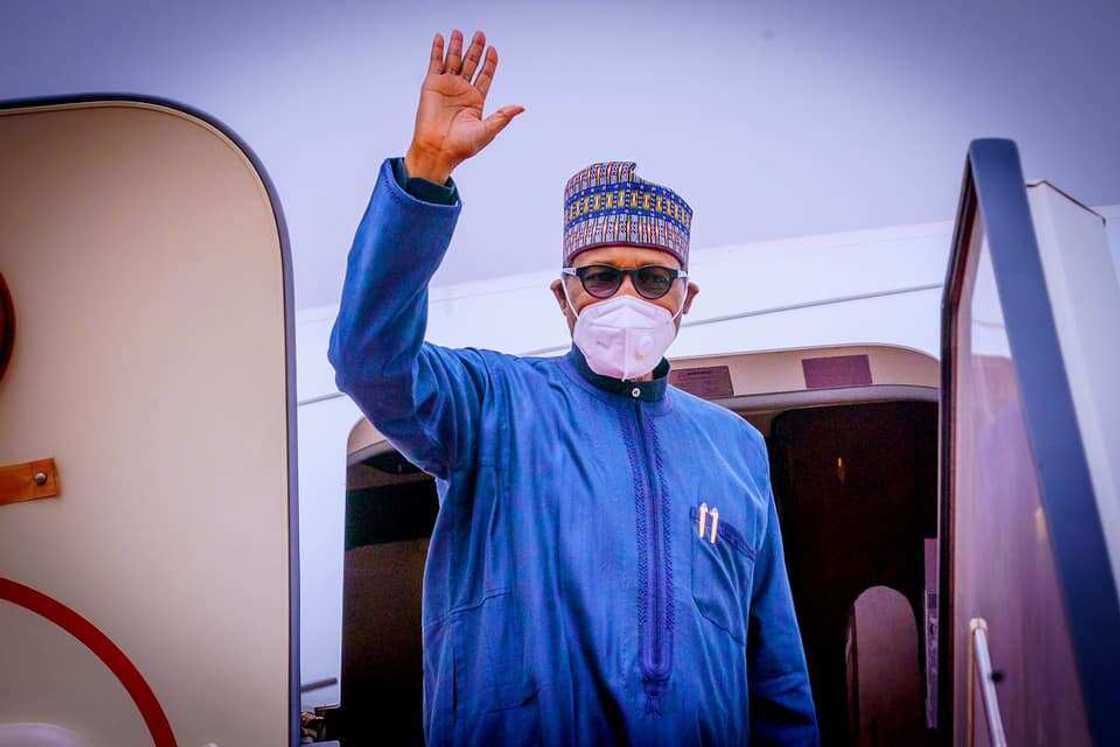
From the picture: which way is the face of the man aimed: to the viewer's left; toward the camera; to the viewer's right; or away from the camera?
toward the camera

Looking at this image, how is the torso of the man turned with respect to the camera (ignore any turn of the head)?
toward the camera
